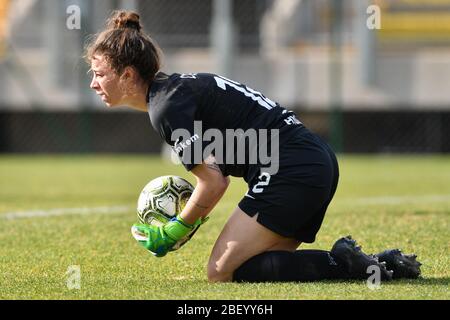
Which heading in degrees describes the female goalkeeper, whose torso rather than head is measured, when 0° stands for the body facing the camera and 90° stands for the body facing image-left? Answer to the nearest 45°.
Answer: approximately 90°
